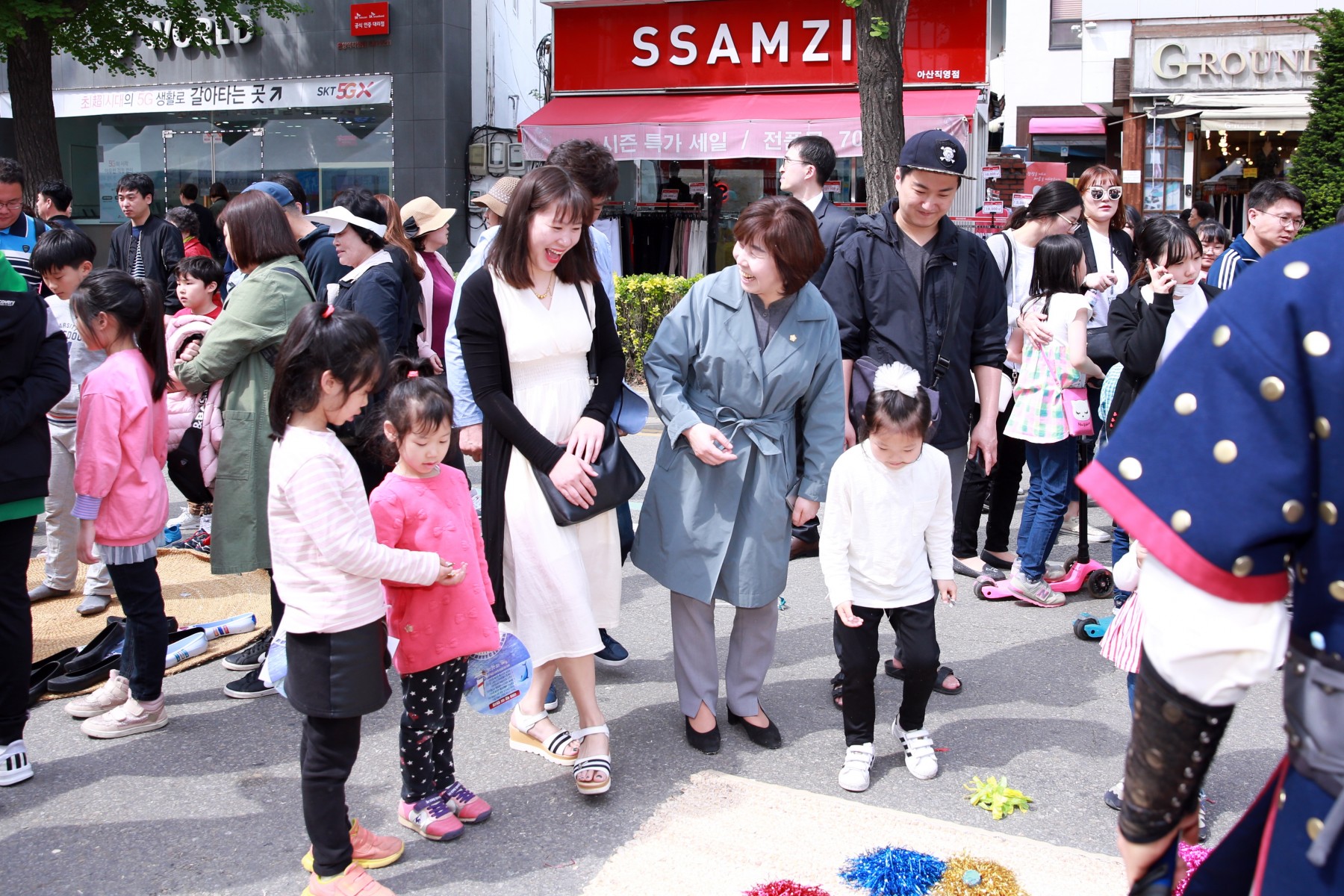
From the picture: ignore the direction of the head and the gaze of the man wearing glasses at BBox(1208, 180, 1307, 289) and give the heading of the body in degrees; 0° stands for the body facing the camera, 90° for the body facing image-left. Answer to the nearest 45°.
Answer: approximately 315°

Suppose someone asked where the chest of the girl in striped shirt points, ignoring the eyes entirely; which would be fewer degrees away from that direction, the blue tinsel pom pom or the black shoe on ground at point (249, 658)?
the blue tinsel pom pom

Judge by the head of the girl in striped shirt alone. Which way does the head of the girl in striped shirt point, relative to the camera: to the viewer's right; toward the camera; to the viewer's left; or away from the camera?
to the viewer's right

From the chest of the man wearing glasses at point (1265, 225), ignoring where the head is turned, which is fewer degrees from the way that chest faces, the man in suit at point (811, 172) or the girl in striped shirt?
the girl in striped shirt

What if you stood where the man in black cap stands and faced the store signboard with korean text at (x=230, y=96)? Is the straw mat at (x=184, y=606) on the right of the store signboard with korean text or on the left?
left

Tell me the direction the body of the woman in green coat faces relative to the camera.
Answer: to the viewer's left
